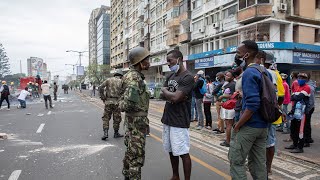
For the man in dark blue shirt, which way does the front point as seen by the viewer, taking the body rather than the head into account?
to the viewer's left

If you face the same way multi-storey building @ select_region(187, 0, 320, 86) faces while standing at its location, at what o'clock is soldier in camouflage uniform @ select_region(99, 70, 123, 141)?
The soldier in camouflage uniform is roughly at 11 o'clock from the multi-storey building.

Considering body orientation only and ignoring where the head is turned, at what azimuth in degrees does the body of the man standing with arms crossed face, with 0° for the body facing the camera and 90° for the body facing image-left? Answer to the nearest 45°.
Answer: approximately 45°

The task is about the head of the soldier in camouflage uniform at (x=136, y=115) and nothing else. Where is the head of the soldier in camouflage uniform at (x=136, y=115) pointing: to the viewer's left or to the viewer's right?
to the viewer's right

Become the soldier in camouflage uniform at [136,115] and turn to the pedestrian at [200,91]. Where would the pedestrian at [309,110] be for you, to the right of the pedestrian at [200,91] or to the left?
right

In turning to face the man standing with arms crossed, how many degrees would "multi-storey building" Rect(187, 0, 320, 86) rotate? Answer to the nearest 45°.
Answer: approximately 45° to its left

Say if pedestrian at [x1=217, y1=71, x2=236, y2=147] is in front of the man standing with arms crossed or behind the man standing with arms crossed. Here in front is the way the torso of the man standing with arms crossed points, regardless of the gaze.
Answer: behind

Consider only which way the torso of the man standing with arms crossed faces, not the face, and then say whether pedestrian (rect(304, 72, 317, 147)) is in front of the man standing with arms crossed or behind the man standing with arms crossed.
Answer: behind

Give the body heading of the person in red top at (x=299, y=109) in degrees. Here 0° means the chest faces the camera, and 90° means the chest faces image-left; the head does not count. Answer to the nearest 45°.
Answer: approximately 45°

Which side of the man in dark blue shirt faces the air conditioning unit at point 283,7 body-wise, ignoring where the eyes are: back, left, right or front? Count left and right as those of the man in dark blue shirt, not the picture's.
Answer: right

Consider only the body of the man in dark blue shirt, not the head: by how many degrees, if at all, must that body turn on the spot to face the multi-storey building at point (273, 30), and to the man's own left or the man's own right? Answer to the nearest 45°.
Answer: approximately 90° to the man's own right
